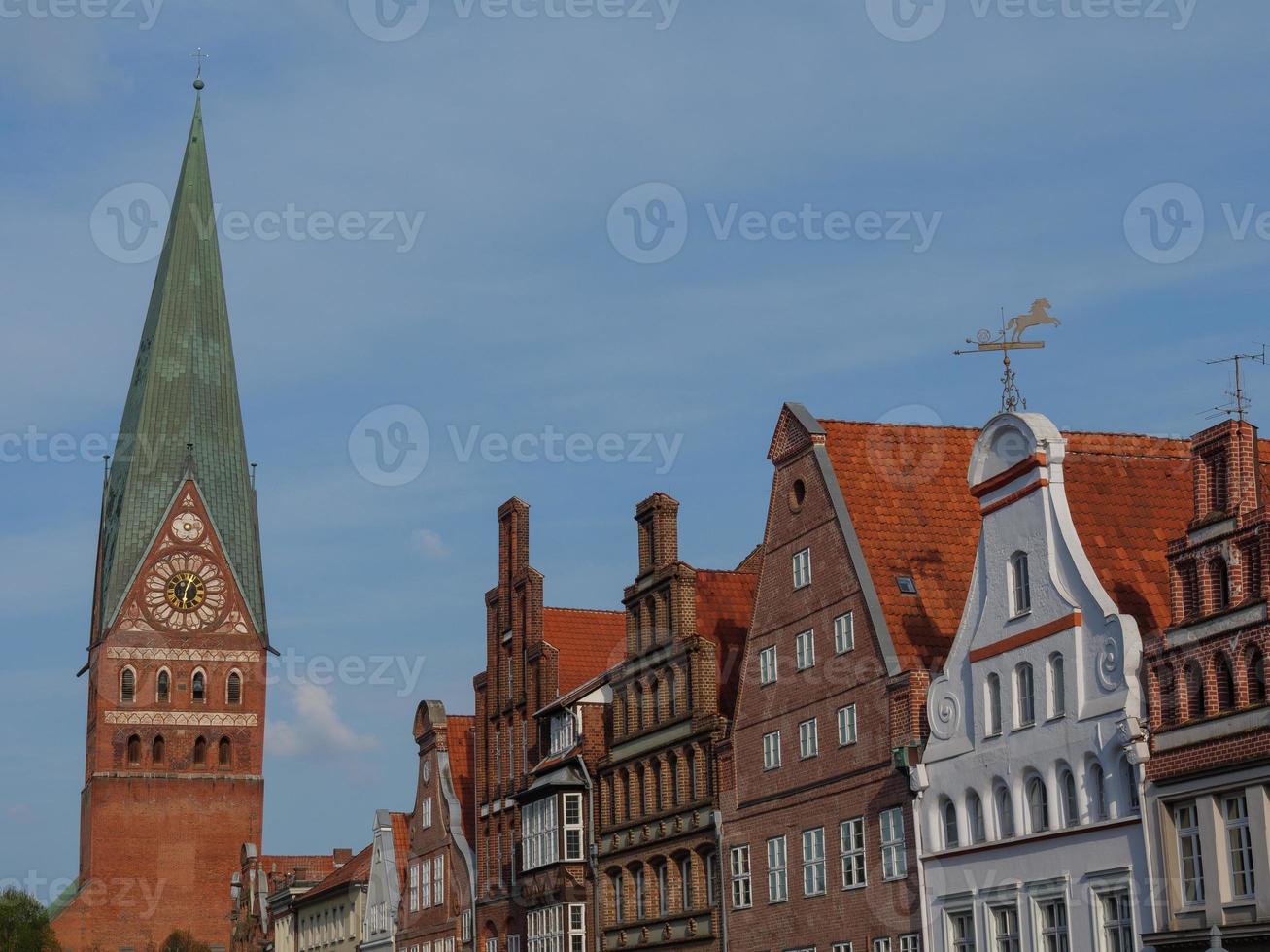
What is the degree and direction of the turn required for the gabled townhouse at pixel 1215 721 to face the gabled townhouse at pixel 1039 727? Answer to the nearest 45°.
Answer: approximately 90° to its right

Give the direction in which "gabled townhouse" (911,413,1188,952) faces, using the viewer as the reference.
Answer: facing the viewer and to the left of the viewer

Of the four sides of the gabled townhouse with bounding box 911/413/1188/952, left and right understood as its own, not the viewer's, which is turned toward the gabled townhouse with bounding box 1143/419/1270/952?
left

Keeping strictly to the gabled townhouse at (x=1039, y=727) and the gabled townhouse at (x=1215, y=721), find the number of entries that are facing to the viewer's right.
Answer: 0

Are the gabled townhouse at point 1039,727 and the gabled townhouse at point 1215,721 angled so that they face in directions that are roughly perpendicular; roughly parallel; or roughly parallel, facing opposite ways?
roughly parallel

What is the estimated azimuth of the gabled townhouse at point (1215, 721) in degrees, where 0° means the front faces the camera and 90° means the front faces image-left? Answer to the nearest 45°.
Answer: approximately 45°
